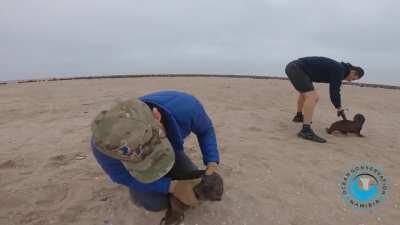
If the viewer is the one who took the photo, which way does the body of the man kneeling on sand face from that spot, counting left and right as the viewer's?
facing the viewer and to the right of the viewer

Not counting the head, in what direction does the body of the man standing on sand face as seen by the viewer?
to the viewer's right

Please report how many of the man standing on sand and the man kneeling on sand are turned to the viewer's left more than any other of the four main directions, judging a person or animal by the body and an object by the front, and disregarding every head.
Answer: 0

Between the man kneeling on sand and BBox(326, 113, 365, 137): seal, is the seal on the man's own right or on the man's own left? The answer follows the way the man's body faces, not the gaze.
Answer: on the man's own left

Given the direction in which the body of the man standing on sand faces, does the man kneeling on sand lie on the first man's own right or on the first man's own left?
on the first man's own right
